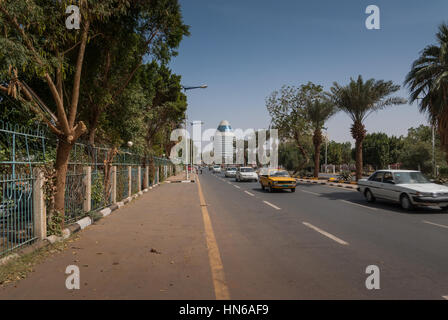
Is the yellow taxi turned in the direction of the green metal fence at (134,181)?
no

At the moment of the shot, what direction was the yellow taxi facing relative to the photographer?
facing the viewer and to the right of the viewer

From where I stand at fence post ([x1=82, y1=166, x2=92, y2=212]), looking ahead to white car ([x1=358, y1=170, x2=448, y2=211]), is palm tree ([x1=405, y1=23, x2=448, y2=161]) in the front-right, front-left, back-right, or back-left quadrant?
front-left

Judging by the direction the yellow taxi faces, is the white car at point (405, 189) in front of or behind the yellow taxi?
in front

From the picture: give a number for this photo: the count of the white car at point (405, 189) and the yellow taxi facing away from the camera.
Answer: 0

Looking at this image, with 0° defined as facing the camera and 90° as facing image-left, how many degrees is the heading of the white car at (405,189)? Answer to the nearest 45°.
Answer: approximately 315°

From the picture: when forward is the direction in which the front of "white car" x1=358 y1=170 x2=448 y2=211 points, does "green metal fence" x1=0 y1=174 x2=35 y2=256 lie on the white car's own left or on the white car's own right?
on the white car's own right

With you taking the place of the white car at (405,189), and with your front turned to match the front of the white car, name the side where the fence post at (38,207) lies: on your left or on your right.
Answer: on your right

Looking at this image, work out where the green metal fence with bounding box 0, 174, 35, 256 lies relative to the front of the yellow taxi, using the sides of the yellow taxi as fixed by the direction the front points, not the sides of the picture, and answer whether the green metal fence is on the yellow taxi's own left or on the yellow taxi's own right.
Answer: on the yellow taxi's own right

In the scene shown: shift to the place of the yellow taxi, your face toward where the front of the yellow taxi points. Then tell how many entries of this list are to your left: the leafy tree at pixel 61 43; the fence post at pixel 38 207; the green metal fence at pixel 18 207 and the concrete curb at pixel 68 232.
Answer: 0

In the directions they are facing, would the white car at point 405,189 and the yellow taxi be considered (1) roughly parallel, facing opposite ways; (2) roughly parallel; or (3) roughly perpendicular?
roughly parallel

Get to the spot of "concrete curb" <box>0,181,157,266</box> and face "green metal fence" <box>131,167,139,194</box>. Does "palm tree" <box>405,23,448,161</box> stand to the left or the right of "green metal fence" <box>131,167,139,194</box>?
right

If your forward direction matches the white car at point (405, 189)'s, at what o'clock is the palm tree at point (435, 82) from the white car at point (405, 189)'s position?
The palm tree is roughly at 8 o'clock from the white car.
